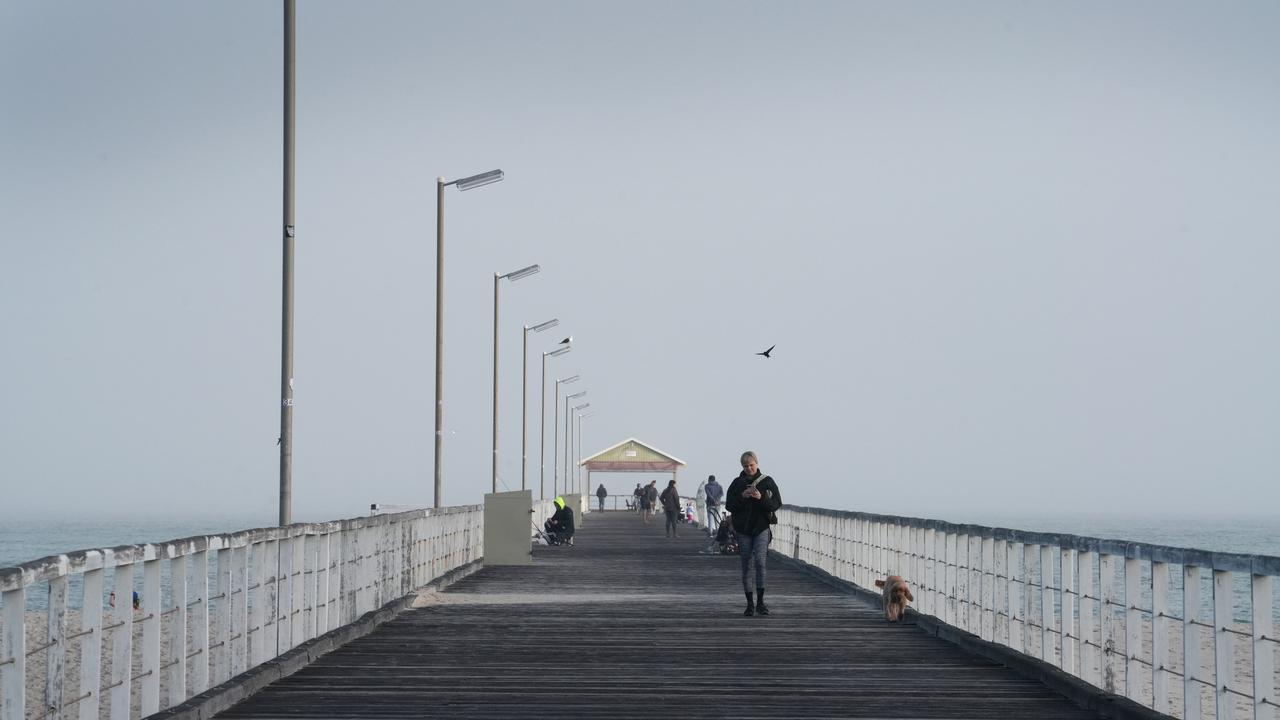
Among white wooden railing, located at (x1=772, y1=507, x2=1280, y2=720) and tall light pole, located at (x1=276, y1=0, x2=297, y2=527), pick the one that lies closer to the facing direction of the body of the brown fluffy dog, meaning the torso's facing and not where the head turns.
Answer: the white wooden railing

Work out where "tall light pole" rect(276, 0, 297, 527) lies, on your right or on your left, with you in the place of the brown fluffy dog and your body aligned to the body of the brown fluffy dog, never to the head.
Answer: on your right

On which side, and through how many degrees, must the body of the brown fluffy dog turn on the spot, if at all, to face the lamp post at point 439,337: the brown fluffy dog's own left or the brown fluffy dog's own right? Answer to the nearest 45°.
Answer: approximately 135° to the brown fluffy dog's own right

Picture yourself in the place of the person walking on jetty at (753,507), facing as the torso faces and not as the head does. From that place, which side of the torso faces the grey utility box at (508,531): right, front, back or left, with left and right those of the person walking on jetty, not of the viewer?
back

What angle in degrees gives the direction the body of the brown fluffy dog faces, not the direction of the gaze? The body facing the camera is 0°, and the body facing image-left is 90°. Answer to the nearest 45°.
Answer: approximately 0°

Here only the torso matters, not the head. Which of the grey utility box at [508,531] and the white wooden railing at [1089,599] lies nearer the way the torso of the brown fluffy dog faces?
the white wooden railing

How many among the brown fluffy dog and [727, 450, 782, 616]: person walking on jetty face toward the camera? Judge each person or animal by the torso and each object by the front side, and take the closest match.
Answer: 2

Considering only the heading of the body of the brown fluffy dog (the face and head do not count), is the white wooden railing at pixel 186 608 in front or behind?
in front

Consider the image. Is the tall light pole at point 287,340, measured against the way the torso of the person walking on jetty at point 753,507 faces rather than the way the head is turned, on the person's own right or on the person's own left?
on the person's own right

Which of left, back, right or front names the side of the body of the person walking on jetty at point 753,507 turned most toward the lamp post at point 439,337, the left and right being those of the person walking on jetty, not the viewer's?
back
